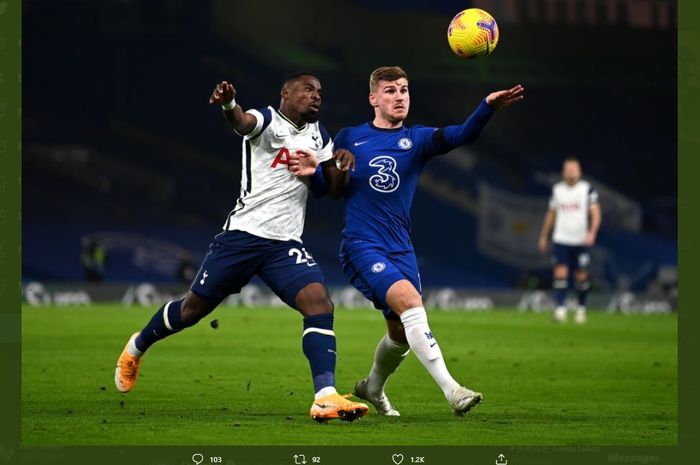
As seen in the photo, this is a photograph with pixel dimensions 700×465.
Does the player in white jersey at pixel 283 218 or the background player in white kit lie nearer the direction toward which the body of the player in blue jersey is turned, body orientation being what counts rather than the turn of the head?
the player in white jersey

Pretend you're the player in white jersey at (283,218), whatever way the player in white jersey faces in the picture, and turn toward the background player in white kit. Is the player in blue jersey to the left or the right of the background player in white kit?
right

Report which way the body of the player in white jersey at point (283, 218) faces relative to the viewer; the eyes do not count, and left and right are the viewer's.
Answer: facing the viewer and to the right of the viewer

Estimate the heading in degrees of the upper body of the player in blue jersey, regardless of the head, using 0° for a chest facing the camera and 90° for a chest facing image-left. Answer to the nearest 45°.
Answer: approximately 0°

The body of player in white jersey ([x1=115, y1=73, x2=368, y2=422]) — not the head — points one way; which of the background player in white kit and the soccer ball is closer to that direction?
the soccer ball

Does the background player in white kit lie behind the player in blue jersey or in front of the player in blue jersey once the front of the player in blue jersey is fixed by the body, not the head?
behind

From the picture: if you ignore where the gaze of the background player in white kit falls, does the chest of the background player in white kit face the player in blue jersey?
yes

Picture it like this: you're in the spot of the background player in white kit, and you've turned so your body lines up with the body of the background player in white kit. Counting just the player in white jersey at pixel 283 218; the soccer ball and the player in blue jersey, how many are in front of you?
3

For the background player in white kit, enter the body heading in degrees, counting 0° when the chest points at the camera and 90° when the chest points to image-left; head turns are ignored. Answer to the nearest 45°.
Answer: approximately 0°

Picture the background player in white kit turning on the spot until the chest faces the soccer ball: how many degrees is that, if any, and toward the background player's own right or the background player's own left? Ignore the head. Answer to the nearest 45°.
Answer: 0° — they already face it

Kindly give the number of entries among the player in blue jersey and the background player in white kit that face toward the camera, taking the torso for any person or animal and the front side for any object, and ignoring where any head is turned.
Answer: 2
